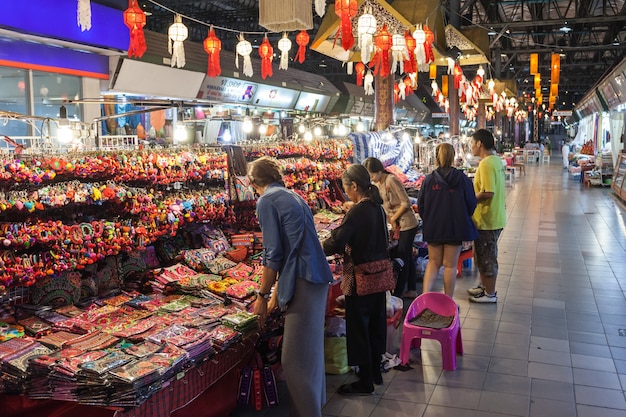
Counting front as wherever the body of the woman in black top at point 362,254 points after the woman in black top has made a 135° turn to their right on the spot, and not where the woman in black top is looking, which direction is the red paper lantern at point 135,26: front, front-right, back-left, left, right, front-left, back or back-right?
left

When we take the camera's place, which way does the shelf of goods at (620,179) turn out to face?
facing to the left of the viewer

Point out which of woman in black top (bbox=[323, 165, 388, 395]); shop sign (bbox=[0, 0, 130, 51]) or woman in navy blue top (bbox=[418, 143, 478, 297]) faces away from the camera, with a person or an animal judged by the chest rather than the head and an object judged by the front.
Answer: woman in navy blue top (bbox=[418, 143, 478, 297])

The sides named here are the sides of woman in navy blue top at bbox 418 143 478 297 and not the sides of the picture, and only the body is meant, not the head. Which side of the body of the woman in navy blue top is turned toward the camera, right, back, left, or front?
back

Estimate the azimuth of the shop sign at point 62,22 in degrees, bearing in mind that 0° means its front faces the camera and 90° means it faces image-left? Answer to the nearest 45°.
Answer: approximately 315°

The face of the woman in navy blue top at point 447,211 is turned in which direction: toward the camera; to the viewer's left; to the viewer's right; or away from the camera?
away from the camera

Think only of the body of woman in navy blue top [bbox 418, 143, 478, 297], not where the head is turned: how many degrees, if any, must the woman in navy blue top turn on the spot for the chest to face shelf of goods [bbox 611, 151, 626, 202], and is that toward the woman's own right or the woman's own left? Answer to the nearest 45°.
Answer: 0° — they already face it

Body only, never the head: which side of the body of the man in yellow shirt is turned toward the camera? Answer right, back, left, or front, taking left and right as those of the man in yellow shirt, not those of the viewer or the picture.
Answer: left

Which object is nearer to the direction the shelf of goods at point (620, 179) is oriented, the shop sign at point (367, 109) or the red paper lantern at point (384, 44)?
the shop sign

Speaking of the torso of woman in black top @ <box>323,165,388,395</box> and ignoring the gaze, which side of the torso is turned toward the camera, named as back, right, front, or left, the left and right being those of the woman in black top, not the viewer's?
left

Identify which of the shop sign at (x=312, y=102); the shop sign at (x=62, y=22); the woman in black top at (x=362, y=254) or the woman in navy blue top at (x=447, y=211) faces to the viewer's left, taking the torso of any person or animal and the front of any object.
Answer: the woman in black top at (x=362, y=254)

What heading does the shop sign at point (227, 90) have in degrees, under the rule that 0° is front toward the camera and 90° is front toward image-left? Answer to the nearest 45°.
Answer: approximately 315°

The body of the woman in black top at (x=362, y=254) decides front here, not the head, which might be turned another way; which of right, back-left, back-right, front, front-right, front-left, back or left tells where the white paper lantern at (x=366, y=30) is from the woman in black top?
right

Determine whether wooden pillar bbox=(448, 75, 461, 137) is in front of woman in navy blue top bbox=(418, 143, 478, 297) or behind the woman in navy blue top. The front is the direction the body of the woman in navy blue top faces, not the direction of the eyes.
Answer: in front

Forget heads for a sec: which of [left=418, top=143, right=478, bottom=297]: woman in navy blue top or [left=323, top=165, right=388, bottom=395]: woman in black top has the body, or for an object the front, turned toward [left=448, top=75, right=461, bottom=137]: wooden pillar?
[left=418, top=143, right=478, bottom=297]: woman in navy blue top

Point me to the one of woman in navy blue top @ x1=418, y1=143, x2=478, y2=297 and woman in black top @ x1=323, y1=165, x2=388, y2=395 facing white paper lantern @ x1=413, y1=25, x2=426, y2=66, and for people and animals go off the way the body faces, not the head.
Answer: woman in navy blue top @ x1=418, y1=143, x2=478, y2=297

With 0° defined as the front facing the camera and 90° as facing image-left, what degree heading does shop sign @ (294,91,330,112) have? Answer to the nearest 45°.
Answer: approximately 315°

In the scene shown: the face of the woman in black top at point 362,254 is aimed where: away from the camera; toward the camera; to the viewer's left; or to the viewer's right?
to the viewer's left

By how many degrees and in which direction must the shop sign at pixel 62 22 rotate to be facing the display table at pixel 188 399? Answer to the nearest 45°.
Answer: approximately 45° to its right
